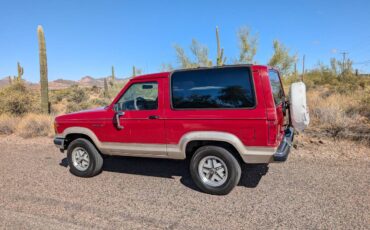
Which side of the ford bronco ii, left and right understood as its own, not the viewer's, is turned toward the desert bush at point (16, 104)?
front

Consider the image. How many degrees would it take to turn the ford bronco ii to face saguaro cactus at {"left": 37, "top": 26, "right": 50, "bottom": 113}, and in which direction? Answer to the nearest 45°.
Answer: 0° — it already faces it

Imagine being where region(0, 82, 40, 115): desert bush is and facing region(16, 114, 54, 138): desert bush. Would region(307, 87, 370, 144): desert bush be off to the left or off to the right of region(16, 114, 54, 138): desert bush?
left

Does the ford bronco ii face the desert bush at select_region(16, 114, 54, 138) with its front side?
yes

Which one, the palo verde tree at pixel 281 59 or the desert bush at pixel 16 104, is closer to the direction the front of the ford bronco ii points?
the desert bush

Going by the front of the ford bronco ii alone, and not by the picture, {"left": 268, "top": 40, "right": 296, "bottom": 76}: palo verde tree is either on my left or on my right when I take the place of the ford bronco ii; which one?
on my right

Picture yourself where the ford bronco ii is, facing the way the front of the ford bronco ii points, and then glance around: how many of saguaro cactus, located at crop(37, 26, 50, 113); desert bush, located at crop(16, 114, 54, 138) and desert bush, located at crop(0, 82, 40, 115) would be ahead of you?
3

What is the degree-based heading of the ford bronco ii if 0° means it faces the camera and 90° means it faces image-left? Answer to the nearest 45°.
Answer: approximately 135°
